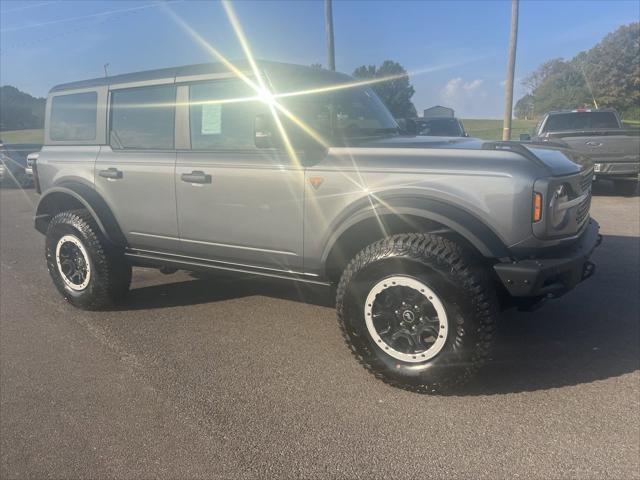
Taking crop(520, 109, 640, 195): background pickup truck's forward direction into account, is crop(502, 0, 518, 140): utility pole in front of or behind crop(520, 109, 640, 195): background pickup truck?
in front

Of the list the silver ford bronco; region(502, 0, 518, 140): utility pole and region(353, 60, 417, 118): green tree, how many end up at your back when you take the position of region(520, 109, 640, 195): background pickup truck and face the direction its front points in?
1

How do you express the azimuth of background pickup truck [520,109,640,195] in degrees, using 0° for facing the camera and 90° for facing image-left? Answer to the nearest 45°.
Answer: approximately 180°

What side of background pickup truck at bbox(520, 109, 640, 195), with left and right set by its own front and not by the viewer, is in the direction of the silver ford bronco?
back

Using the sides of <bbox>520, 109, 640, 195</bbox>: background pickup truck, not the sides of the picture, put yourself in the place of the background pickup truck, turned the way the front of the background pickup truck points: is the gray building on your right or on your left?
on your left

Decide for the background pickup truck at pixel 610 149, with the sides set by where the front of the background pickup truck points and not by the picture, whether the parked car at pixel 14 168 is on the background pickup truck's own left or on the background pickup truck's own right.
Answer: on the background pickup truck's own left

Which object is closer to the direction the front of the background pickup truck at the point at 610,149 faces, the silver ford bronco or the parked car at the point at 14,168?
the parked car

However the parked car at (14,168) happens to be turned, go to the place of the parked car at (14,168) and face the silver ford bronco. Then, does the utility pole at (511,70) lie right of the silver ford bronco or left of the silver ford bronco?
left

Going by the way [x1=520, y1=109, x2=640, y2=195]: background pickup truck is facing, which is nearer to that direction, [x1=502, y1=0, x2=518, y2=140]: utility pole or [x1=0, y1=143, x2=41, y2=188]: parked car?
the utility pole
